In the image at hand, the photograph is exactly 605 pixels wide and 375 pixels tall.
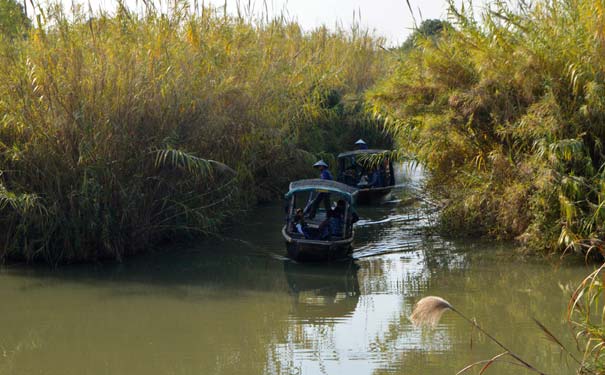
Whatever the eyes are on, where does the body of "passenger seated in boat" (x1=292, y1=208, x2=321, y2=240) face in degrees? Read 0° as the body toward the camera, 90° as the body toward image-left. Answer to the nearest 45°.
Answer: approximately 315°

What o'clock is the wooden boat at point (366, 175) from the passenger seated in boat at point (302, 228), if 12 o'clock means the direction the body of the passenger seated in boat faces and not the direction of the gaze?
The wooden boat is roughly at 8 o'clock from the passenger seated in boat.
